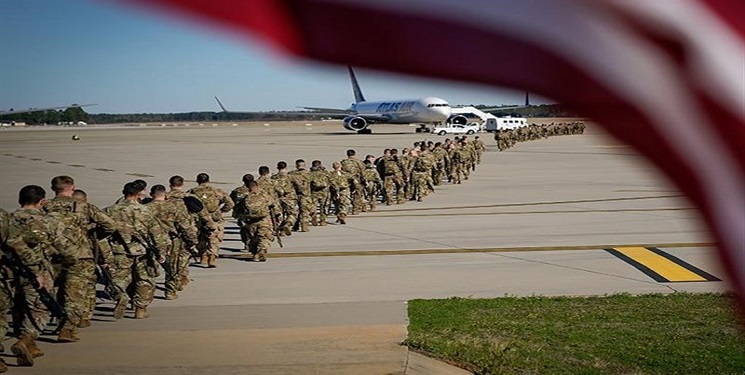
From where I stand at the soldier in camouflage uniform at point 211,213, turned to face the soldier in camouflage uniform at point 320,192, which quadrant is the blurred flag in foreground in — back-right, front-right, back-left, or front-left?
back-right

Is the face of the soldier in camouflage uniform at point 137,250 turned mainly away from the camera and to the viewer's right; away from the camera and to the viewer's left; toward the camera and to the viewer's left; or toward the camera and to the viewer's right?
away from the camera and to the viewer's right

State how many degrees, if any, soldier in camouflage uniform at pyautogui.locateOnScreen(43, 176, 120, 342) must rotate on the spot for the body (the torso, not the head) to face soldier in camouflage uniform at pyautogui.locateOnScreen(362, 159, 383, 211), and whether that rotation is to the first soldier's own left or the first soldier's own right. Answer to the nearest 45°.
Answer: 0° — they already face them

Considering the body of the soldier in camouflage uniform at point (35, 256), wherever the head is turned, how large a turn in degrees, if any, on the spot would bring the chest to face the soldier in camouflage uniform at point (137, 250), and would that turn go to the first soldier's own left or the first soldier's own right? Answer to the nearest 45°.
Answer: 0° — they already face them

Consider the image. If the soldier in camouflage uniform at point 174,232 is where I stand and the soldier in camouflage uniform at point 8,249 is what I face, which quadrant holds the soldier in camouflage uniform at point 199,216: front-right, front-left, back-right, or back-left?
back-right

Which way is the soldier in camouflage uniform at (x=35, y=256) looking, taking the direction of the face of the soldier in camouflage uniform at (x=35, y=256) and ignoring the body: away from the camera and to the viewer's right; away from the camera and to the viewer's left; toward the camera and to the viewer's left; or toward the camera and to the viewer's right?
away from the camera and to the viewer's right

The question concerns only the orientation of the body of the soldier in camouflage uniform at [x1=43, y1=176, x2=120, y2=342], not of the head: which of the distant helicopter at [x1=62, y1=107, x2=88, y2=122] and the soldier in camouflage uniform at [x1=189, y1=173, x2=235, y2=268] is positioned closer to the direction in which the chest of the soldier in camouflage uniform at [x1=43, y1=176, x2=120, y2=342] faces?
the soldier in camouflage uniform

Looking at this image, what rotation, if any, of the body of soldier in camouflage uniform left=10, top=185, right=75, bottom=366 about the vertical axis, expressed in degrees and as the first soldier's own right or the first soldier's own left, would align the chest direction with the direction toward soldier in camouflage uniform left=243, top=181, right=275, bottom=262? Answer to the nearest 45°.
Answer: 0° — they already face them

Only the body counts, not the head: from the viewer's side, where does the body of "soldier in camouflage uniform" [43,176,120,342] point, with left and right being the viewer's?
facing away from the viewer and to the right of the viewer

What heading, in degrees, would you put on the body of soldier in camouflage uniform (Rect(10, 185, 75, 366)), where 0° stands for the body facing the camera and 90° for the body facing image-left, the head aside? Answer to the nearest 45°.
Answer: approximately 225°
